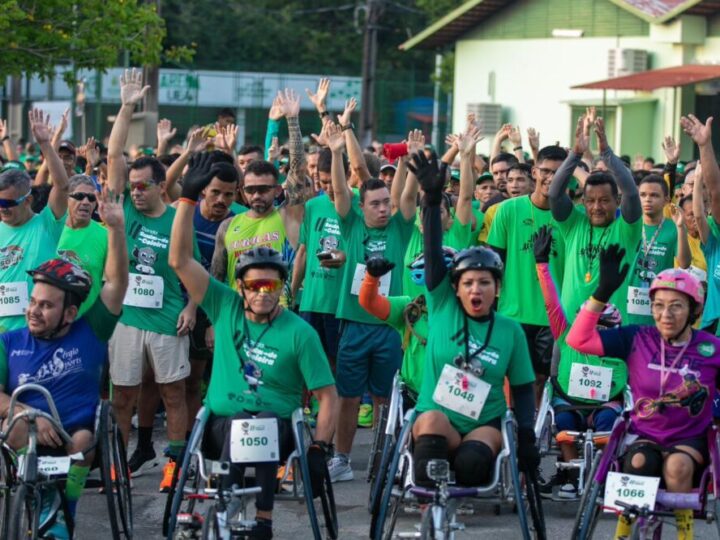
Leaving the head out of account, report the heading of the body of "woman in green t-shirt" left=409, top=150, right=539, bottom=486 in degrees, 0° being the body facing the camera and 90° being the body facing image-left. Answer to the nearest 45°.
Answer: approximately 0°

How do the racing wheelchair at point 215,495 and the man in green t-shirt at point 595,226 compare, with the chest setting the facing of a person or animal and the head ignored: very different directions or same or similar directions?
same or similar directions

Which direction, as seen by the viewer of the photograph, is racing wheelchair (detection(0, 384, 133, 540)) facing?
facing the viewer

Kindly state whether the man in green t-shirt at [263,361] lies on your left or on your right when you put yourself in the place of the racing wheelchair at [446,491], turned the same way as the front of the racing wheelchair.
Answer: on your right

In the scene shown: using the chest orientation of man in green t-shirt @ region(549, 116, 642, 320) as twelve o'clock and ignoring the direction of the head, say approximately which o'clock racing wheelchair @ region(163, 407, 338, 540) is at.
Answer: The racing wheelchair is roughly at 1 o'clock from the man in green t-shirt.

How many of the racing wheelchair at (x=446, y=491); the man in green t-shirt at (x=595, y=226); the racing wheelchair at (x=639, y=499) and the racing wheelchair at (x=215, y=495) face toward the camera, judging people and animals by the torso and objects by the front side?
4

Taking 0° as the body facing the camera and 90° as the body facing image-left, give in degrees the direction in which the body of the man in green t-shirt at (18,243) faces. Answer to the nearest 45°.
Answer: approximately 45°

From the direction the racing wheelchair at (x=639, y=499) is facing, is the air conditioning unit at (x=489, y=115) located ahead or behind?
behind

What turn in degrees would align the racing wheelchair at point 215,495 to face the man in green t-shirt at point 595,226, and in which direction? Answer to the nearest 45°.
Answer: approximately 135° to its left

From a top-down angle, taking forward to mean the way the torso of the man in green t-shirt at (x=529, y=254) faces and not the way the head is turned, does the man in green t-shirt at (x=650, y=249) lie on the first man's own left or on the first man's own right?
on the first man's own left

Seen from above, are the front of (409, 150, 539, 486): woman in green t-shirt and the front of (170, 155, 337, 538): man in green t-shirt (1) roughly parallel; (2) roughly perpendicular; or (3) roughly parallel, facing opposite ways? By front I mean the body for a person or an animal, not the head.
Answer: roughly parallel

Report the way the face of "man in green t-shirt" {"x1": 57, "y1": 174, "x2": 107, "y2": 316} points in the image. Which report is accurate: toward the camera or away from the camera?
toward the camera

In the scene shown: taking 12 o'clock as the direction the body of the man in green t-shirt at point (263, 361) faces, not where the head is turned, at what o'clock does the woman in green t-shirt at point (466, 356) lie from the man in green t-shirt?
The woman in green t-shirt is roughly at 9 o'clock from the man in green t-shirt.

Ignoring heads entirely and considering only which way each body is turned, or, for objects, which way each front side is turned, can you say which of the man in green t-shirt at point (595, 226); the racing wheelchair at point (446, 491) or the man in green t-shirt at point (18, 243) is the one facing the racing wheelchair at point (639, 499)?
the man in green t-shirt at point (595, 226)

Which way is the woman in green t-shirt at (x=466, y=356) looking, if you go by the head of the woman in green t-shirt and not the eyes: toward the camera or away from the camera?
toward the camera

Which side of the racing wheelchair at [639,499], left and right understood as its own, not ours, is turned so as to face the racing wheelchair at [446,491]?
right

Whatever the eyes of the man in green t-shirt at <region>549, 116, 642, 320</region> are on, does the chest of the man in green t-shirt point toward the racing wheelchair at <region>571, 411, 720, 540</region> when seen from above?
yes

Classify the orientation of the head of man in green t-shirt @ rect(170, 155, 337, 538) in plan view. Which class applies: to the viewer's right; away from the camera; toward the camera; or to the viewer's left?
toward the camera

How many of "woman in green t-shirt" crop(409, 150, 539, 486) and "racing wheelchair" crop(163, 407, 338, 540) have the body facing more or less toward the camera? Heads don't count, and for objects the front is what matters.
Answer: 2

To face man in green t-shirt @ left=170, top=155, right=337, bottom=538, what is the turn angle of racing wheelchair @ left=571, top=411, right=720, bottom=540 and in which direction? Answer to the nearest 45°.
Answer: approximately 90° to its right
